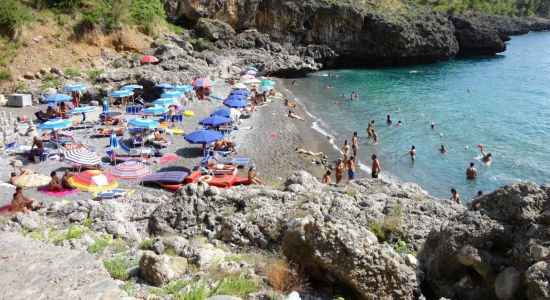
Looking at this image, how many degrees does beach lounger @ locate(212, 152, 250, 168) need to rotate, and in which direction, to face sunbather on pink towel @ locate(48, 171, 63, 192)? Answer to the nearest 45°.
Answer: approximately 135° to its right

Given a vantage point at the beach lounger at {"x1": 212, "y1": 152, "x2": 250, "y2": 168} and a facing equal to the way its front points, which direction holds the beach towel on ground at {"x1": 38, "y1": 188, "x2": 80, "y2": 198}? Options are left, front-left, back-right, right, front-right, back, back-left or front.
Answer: back-right

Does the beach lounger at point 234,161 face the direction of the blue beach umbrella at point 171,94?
no

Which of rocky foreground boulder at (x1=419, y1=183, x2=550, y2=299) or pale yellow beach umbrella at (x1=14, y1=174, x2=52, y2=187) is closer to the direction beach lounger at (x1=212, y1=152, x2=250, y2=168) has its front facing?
the rocky foreground boulder

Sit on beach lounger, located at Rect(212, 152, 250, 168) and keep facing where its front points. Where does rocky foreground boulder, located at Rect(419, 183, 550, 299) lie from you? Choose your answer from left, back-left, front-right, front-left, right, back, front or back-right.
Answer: right

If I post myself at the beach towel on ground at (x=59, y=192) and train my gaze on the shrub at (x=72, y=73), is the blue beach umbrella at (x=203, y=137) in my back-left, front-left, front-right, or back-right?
front-right

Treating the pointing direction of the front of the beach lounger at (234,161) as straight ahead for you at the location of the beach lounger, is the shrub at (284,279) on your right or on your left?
on your right

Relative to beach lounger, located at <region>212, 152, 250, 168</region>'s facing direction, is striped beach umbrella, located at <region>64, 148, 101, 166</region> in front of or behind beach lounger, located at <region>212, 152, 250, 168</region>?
behind

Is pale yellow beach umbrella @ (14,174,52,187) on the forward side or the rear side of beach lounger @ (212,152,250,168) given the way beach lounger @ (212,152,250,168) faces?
on the rear side

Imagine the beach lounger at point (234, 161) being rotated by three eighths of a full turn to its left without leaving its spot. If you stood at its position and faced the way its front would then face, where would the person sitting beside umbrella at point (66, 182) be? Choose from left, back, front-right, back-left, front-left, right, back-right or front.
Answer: left

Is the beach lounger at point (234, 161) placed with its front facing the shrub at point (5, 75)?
no

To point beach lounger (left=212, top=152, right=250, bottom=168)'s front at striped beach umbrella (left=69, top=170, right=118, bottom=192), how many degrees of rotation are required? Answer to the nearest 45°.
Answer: approximately 135° to its right

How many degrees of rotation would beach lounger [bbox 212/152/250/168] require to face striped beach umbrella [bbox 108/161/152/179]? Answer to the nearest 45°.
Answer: approximately 135° to its right

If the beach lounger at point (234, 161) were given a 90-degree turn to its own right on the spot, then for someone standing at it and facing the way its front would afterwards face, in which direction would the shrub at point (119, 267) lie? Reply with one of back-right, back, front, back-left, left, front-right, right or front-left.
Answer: front

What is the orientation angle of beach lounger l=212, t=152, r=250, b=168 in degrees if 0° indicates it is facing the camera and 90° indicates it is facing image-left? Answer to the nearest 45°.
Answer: approximately 270°

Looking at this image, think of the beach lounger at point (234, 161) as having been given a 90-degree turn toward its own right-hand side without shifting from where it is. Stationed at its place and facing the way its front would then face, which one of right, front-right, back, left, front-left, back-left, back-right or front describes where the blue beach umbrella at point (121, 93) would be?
back-right

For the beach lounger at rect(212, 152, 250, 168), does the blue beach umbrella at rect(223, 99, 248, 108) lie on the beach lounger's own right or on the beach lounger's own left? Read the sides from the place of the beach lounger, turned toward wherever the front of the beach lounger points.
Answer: on the beach lounger's own left

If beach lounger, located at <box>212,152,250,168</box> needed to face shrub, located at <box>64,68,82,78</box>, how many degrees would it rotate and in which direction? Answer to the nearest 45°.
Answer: approximately 135° to its left

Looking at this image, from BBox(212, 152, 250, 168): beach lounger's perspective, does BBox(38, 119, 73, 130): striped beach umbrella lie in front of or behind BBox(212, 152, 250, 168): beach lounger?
behind

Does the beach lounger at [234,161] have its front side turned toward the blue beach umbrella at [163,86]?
no
